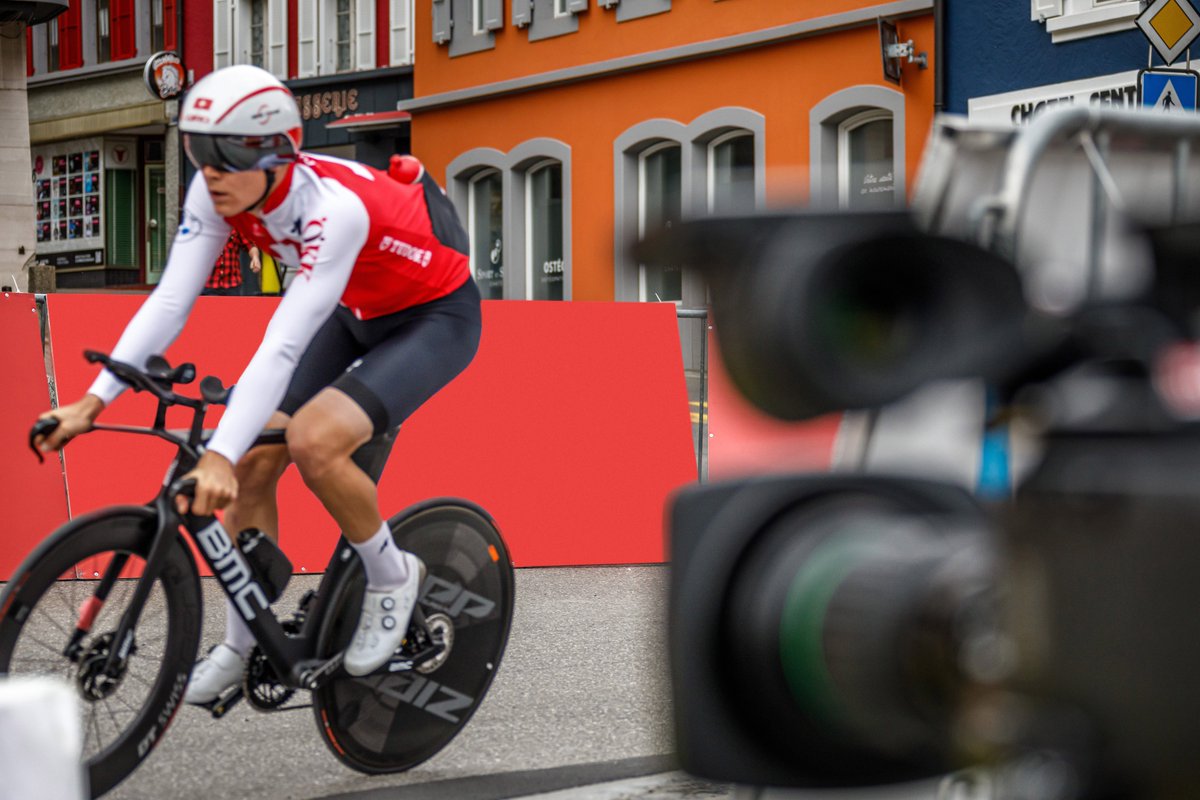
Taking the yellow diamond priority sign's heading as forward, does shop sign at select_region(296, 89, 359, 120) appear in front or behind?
behind

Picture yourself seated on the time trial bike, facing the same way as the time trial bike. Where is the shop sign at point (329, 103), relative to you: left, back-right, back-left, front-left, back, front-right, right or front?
back-right

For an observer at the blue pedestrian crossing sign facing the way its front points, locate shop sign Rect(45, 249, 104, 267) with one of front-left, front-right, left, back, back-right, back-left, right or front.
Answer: back-right

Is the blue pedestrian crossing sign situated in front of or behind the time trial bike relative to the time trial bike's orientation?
behind

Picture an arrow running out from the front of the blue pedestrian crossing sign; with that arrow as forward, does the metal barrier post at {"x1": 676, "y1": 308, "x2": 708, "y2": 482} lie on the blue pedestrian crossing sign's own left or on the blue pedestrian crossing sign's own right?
on the blue pedestrian crossing sign's own right

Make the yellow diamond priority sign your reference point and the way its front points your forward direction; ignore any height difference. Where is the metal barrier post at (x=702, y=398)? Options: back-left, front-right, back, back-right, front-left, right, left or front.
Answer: front-right

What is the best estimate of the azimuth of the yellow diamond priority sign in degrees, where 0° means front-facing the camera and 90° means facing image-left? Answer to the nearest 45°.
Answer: approximately 0°

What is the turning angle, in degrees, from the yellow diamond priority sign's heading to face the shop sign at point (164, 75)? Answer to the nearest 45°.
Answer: approximately 135° to its right

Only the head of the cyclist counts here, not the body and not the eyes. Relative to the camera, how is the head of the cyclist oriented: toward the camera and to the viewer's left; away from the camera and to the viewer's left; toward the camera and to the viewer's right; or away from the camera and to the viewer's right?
toward the camera and to the viewer's left

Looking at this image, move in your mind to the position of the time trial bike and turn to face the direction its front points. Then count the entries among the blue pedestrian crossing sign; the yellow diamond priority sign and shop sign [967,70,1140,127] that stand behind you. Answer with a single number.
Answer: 3

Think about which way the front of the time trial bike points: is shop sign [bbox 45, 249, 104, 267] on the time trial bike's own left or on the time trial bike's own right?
on the time trial bike's own right

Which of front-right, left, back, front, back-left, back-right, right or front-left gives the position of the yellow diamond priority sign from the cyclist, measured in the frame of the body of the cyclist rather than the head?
back

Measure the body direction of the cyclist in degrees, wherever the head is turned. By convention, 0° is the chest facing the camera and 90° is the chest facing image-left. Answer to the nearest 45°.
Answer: approximately 45°

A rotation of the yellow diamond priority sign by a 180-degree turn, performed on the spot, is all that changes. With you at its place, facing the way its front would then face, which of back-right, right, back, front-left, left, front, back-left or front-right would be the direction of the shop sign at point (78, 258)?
front-left

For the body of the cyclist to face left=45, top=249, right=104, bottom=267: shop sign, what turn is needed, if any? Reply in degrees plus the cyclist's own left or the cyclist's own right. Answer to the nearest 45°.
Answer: approximately 135° to the cyclist's own right

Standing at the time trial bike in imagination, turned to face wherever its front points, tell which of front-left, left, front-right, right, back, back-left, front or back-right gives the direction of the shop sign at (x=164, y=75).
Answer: back-right
